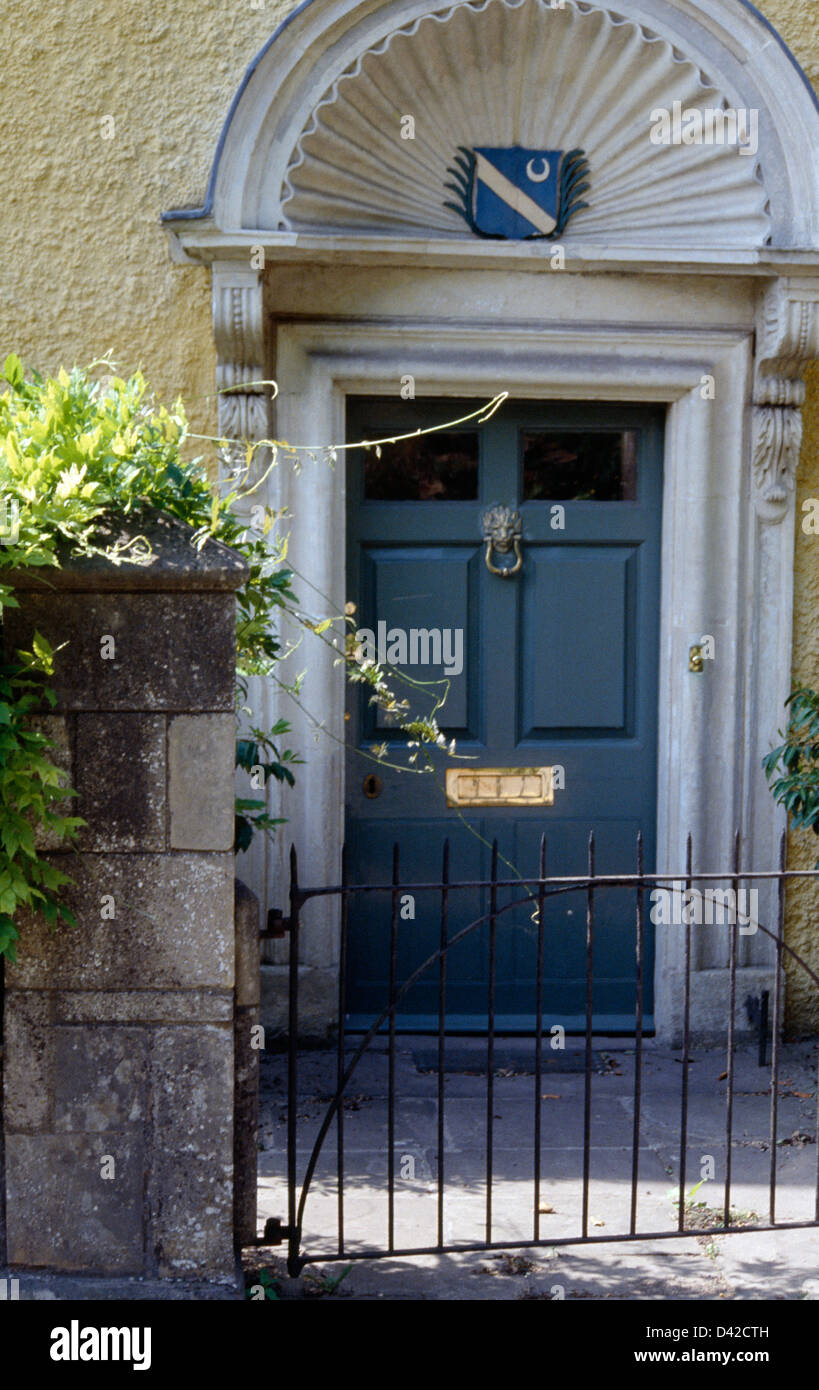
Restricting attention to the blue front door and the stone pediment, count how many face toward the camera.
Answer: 2

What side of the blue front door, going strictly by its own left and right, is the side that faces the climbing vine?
front

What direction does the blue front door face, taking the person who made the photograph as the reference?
facing the viewer

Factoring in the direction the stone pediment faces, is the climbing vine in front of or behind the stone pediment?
in front

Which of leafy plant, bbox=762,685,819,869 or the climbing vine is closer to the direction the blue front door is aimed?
the climbing vine

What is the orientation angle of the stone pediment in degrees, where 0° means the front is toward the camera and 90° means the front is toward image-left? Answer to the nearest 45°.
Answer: approximately 0°

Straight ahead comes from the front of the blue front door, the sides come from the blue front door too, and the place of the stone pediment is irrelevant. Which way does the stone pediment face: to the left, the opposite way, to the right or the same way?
the same way
